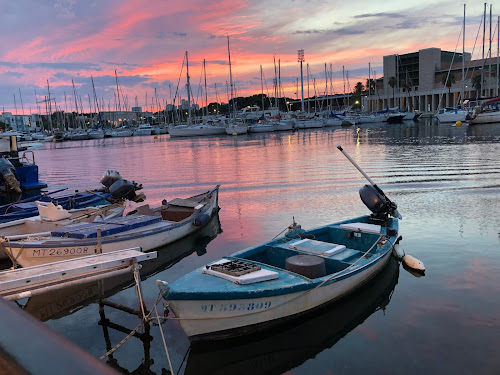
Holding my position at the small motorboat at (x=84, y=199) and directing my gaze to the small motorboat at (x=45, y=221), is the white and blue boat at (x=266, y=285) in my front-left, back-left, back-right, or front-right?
front-left

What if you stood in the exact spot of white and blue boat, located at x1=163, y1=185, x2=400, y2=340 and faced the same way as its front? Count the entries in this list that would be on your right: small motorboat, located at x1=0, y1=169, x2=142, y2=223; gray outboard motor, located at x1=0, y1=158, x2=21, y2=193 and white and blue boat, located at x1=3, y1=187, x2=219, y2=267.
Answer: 3

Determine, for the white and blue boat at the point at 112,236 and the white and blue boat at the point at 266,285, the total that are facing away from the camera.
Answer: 0

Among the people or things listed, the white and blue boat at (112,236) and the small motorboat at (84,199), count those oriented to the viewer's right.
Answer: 0

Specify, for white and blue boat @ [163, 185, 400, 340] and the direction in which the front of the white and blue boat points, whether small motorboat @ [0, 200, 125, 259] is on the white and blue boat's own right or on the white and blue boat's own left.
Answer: on the white and blue boat's own right

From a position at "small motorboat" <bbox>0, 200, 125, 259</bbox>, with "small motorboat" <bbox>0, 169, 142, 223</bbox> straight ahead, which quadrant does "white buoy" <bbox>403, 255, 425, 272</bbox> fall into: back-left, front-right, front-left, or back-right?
back-right

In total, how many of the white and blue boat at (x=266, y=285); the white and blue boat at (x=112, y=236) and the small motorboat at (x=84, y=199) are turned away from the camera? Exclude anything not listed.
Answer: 0

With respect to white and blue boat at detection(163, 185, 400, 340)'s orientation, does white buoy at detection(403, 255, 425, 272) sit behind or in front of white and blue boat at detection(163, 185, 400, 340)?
behind
